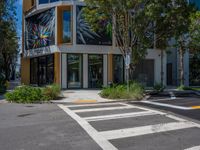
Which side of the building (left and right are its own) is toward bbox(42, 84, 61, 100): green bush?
front

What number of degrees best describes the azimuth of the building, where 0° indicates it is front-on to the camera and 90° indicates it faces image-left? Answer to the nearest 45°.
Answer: approximately 0°

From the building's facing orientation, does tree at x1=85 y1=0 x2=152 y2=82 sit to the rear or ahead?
ahead

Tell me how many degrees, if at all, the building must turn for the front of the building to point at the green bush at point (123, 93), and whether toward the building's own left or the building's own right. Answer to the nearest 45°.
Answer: approximately 45° to the building's own left

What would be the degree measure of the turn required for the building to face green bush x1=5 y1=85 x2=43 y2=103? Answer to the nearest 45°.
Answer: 0° — it already faces it

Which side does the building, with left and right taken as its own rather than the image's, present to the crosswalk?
front
